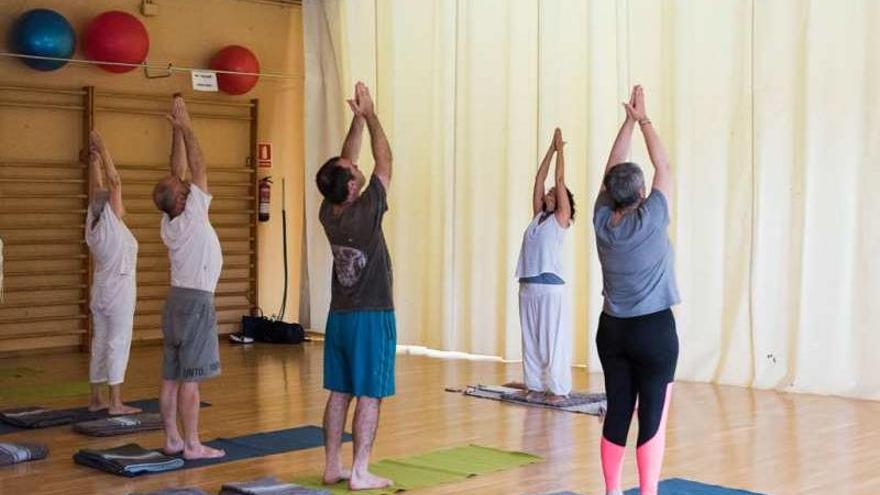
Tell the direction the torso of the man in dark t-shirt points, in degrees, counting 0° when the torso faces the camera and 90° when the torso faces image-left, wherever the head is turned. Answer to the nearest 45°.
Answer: approximately 225°

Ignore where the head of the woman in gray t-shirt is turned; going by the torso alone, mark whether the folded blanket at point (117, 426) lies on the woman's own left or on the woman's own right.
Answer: on the woman's own left

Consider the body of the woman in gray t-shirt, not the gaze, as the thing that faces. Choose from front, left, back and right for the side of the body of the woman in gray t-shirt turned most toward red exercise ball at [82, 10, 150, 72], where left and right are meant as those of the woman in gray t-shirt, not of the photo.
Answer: left

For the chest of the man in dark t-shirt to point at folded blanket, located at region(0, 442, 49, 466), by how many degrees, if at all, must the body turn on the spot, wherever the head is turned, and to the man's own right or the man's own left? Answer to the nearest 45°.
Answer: approximately 90° to the man's own left

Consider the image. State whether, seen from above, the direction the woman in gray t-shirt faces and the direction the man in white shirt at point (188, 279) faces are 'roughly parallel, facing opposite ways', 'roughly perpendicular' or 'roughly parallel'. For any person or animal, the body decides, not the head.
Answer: roughly parallel

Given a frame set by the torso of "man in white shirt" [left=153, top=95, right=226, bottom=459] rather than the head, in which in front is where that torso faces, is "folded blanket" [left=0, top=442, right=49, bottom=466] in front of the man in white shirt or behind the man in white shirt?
behind

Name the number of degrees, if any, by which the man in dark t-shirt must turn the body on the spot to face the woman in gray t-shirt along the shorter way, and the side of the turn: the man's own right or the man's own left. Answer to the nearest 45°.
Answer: approximately 90° to the man's own right

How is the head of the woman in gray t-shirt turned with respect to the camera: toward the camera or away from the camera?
away from the camera

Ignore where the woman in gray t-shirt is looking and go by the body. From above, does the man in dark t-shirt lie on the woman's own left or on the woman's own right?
on the woman's own left

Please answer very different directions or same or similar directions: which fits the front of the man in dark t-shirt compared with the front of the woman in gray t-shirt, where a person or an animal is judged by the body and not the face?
same or similar directions

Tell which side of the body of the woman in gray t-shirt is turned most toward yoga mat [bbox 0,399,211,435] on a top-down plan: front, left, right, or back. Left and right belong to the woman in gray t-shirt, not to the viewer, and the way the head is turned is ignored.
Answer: left

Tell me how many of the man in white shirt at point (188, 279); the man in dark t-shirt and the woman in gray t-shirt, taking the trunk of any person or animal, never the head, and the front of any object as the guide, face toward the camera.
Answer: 0

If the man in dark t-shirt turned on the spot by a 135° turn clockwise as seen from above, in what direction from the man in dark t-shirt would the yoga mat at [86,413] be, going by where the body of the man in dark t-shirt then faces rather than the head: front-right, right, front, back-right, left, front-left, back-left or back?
back-right

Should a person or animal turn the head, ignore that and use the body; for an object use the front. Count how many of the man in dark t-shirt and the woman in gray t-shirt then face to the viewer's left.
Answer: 0

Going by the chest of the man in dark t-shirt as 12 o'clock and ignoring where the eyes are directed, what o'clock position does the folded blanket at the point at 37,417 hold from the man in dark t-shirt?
The folded blanket is roughly at 9 o'clock from the man in dark t-shirt.
